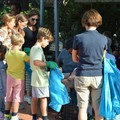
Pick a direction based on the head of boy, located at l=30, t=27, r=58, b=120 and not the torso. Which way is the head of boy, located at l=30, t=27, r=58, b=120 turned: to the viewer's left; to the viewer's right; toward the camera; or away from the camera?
to the viewer's right

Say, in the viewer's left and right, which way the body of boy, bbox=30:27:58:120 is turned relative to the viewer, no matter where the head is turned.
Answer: facing to the right of the viewer

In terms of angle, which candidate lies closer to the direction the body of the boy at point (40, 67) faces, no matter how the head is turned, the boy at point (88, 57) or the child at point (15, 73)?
the boy

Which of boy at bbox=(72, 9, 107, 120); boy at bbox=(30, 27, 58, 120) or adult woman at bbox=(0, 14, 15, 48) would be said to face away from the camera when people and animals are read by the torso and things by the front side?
boy at bbox=(72, 9, 107, 120)

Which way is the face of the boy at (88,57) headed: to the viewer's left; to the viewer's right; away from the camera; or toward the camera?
away from the camera

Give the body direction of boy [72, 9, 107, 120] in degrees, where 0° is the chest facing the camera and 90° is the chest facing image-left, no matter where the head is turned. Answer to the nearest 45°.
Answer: approximately 180°
